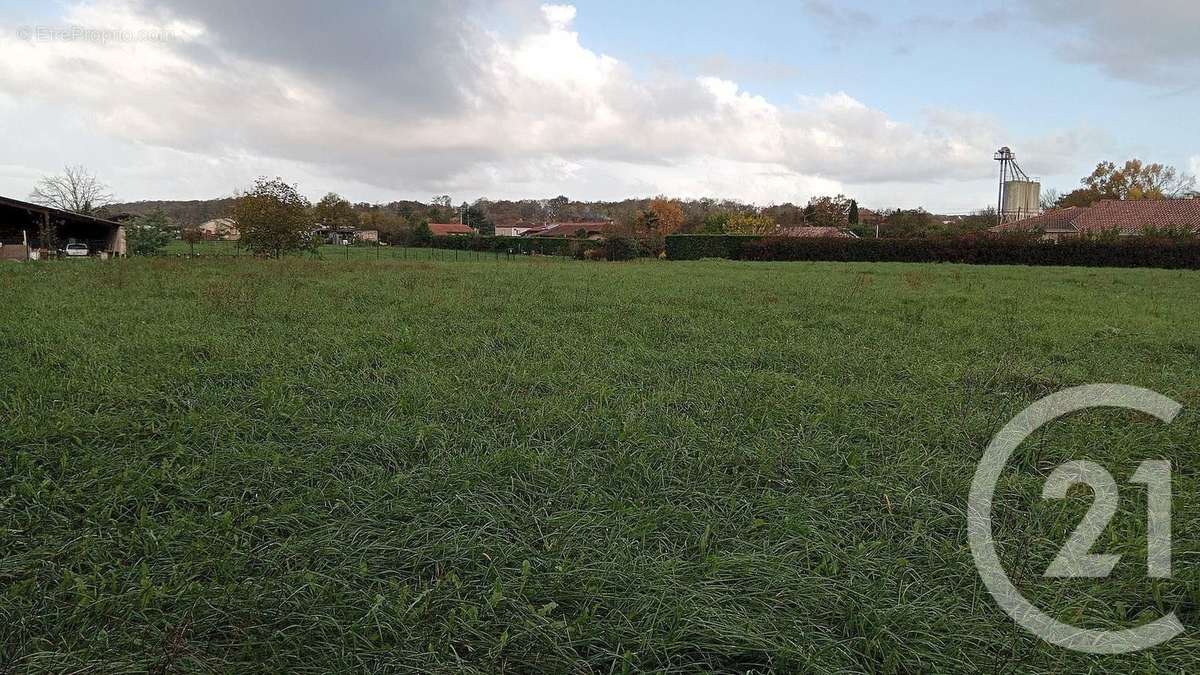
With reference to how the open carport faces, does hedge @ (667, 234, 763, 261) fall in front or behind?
in front

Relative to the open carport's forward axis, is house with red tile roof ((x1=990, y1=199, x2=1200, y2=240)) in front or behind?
in front

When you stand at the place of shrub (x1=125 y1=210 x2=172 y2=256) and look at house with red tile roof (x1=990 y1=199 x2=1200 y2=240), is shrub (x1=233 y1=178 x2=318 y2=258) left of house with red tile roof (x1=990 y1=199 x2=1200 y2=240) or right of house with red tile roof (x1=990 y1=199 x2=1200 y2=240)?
right

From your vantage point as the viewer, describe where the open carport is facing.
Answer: facing the viewer and to the right of the viewer
